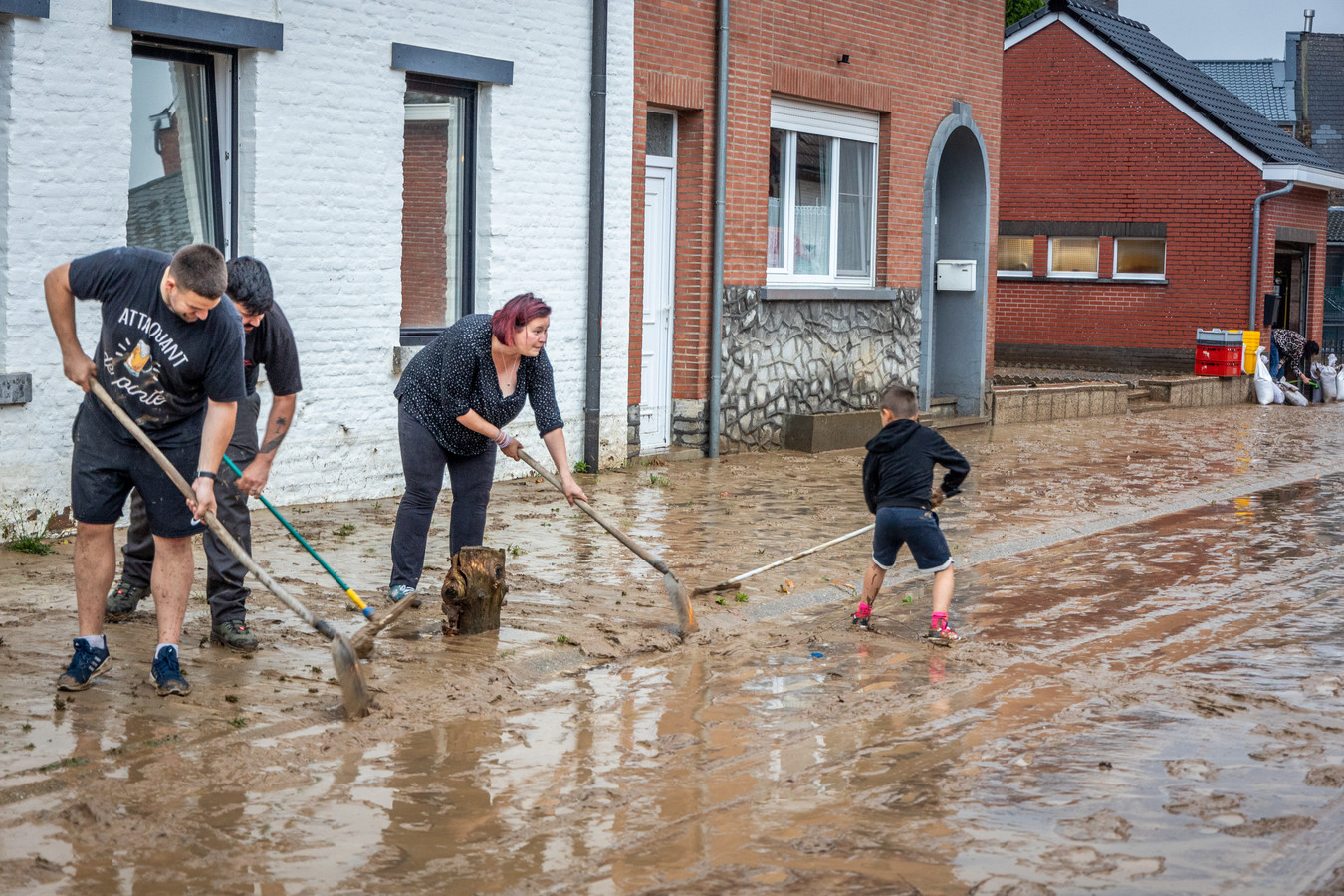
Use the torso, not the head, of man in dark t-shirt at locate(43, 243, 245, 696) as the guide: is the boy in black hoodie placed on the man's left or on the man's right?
on the man's left

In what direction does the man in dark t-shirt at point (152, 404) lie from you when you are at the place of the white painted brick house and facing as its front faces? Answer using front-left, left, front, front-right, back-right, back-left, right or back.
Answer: front-right

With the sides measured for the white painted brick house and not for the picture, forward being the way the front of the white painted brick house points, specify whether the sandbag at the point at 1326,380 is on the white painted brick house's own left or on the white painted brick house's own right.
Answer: on the white painted brick house's own left

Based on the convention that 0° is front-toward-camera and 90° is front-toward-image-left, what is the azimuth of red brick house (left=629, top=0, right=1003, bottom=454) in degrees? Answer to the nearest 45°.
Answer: approximately 315°

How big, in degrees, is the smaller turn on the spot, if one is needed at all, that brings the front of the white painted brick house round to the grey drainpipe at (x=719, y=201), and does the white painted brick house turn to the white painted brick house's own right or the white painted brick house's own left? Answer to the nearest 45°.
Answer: approximately 90° to the white painted brick house's own left

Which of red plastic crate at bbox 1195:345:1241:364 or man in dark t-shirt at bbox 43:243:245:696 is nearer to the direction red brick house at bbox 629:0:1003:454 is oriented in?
the man in dark t-shirt

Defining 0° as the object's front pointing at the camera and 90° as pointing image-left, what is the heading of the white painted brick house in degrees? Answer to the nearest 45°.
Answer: approximately 315°

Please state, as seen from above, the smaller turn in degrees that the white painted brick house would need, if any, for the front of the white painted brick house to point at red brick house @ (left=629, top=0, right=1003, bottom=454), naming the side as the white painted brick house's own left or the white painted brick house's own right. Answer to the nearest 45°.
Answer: approximately 90° to the white painted brick house's own left
